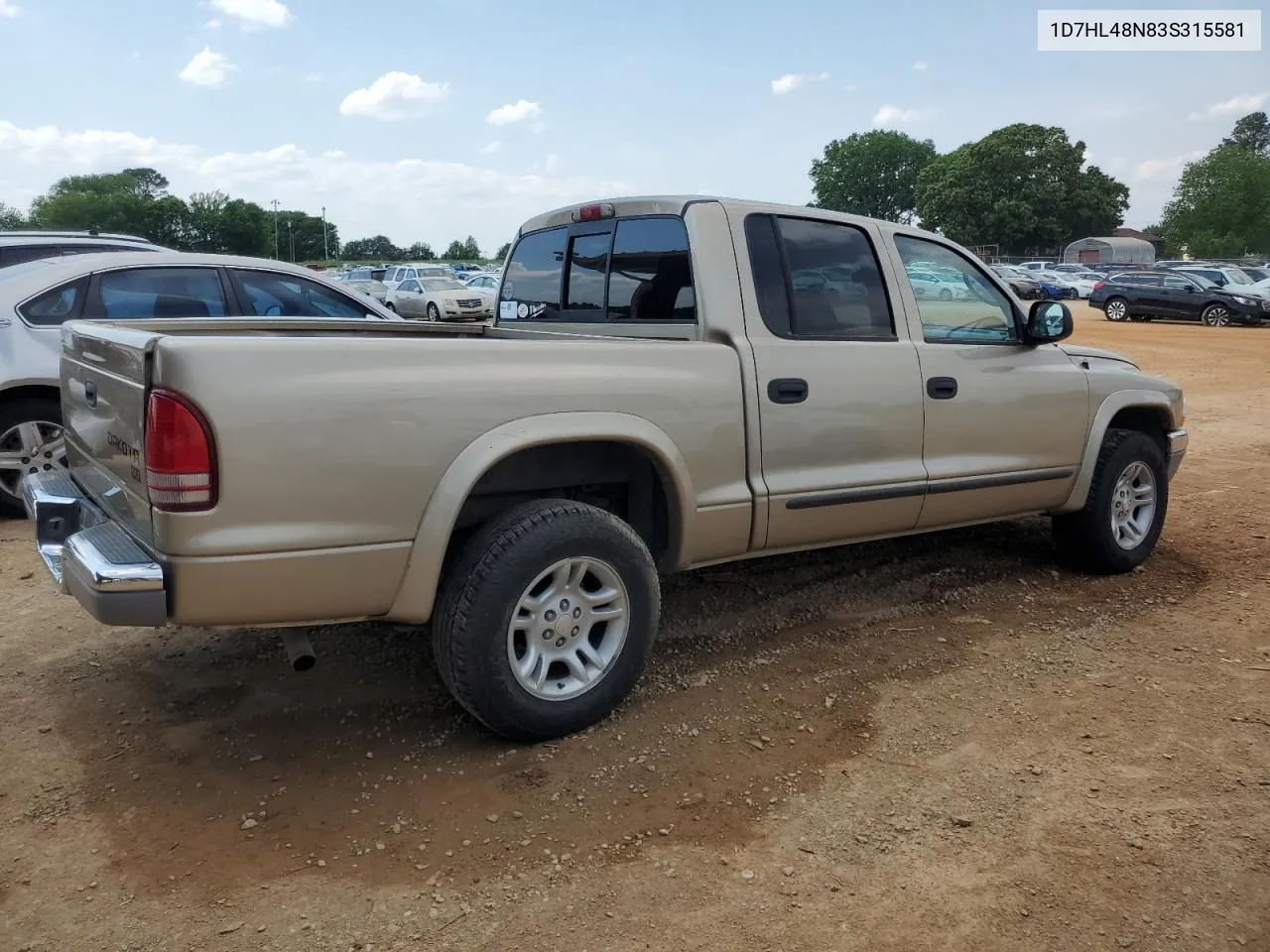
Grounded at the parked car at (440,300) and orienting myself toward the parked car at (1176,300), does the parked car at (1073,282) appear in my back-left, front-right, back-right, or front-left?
front-left

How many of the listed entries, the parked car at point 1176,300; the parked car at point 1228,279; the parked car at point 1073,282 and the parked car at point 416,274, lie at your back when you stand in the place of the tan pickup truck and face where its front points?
0

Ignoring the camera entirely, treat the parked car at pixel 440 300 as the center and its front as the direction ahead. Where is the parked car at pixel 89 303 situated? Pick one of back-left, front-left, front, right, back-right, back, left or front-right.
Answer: front-right

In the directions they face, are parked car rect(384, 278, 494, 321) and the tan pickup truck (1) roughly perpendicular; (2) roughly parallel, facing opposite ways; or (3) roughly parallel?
roughly perpendicular

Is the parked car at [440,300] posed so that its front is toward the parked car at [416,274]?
no

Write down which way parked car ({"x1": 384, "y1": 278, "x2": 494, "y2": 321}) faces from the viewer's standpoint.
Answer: facing the viewer and to the right of the viewer

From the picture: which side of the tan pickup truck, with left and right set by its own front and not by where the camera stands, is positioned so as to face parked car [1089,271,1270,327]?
front

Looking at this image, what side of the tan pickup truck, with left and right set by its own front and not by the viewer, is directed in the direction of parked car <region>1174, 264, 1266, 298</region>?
front

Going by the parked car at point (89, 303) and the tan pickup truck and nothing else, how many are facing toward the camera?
0

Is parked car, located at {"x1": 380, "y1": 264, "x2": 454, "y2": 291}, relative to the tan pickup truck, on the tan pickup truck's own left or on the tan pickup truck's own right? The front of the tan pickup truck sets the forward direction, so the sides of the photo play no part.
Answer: on the tan pickup truck's own left

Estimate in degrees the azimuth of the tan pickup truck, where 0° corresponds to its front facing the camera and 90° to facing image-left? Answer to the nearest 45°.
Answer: approximately 225°

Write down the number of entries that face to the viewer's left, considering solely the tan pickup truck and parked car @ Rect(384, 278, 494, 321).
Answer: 0

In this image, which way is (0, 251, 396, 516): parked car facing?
to the viewer's right

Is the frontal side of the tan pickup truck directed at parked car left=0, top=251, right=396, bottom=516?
no

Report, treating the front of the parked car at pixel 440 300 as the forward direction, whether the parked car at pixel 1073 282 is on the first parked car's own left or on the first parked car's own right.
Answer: on the first parked car's own left
